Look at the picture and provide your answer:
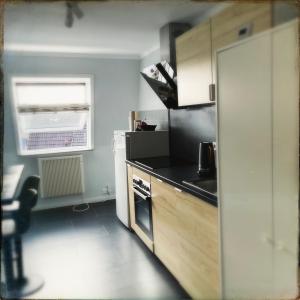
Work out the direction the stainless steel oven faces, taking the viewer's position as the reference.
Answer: facing the viewer and to the left of the viewer

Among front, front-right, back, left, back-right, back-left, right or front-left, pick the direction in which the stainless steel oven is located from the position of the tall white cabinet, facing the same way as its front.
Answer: right

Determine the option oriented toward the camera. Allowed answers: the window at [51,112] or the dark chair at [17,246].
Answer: the window

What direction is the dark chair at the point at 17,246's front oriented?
to the viewer's left

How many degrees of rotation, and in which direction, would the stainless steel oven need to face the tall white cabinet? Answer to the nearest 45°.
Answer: approximately 45° to its left

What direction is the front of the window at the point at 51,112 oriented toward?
toward the camera

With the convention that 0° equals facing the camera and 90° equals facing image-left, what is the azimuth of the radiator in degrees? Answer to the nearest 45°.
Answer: approximately 0°

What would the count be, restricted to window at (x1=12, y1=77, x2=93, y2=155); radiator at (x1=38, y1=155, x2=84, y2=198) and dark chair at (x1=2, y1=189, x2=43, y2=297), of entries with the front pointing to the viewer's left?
1
